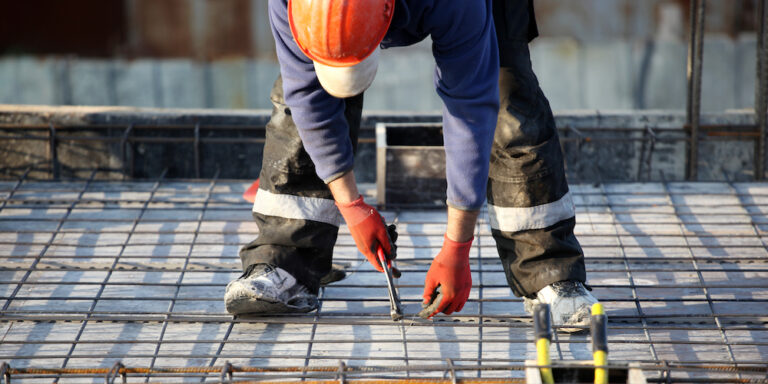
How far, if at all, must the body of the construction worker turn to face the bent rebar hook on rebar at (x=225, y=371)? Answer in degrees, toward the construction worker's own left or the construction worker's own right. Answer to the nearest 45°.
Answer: approximately 45° to the construction worker's own right

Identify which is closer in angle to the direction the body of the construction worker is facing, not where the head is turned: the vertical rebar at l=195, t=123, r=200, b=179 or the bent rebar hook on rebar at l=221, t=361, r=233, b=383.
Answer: the bent rebar hook on rebar

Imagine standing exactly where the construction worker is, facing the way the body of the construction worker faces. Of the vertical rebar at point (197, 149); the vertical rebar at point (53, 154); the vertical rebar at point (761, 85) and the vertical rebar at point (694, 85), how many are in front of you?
0

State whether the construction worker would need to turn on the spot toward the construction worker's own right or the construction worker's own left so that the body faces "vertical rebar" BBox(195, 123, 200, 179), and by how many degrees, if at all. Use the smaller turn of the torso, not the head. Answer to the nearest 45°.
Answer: approximately 135° to the construction worker's own right

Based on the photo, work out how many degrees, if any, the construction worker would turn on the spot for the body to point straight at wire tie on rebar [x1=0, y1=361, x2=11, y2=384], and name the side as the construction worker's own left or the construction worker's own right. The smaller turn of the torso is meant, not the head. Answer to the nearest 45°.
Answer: approximately 45° to the construction worker's own right

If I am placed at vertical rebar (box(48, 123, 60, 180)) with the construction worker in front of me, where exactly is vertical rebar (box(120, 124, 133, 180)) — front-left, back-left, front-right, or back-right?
front-left

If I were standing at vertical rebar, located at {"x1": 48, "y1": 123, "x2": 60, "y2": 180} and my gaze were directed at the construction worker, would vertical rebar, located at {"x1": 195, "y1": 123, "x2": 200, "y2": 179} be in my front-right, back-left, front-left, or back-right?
front-left

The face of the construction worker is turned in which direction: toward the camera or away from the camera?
toward the camera

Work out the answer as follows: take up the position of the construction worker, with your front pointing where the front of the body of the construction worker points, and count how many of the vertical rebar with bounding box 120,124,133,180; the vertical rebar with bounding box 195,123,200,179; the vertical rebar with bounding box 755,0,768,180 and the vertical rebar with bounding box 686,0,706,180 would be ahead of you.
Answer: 0

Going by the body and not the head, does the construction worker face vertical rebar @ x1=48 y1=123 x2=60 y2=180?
no

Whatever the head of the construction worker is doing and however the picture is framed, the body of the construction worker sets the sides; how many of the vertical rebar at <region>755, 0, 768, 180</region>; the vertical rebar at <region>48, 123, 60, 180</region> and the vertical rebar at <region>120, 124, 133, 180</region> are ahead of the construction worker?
0

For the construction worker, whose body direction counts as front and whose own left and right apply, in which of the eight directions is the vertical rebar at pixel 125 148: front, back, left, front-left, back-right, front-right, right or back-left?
back-right

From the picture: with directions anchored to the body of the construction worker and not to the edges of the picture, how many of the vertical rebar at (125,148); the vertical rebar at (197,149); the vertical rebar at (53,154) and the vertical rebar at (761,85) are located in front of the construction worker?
0

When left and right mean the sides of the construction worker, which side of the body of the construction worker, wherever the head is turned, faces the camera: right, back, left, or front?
front

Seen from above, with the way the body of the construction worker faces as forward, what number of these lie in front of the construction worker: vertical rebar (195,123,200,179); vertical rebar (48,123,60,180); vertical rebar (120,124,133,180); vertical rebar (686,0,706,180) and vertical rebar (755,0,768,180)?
0

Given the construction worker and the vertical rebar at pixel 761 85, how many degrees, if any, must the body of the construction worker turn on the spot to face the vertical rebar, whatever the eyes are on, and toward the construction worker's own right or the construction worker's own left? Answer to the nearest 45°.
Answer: approximately 135° to the construction worker's own left
